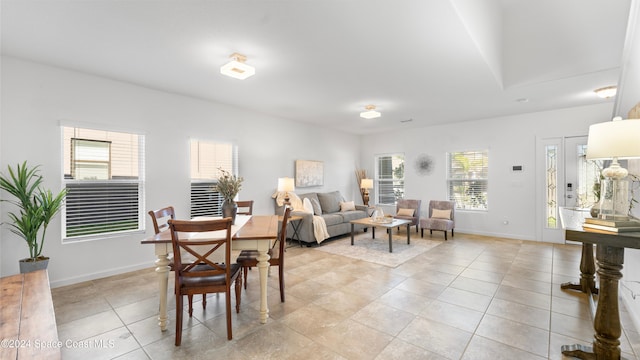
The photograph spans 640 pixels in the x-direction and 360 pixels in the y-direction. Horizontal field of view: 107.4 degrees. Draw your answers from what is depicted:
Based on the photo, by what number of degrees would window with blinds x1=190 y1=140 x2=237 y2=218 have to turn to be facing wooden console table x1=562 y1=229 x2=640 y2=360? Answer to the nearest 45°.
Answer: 0° — it already faces it

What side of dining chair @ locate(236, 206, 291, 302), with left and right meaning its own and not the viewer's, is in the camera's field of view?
left

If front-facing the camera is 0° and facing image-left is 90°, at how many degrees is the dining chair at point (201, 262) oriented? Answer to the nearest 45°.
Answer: approximately 180°

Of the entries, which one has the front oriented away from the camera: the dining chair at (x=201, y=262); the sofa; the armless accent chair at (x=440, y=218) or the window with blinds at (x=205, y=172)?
the dining chair

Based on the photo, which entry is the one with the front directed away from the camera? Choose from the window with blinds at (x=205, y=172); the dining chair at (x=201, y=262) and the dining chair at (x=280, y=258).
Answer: the dining chair at (x=201, y=262)

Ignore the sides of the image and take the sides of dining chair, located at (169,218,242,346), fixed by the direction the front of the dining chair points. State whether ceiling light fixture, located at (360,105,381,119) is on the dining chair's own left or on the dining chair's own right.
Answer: on the dining chair's own right

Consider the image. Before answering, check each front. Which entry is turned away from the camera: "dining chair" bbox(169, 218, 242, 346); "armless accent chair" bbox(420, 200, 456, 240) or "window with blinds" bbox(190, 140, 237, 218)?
the dining chair

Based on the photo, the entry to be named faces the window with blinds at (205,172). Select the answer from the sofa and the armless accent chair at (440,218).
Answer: the armless accent chair

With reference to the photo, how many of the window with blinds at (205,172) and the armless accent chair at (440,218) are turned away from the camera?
0

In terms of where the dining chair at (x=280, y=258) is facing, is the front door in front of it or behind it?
behind

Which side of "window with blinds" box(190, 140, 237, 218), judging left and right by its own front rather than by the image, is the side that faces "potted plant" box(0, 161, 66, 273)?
right

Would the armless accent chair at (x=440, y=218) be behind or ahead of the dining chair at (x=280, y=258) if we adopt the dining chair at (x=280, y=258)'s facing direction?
behind

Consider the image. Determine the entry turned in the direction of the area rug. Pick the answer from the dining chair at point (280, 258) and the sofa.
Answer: the sofa

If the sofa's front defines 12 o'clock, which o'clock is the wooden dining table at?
The wooden dining table is roughly at 2 o'clock from the sofa.

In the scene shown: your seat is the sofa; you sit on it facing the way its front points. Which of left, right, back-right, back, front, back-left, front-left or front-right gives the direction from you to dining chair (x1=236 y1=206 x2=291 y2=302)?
front-right

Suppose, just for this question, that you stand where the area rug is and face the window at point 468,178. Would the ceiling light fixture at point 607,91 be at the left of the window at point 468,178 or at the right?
right
